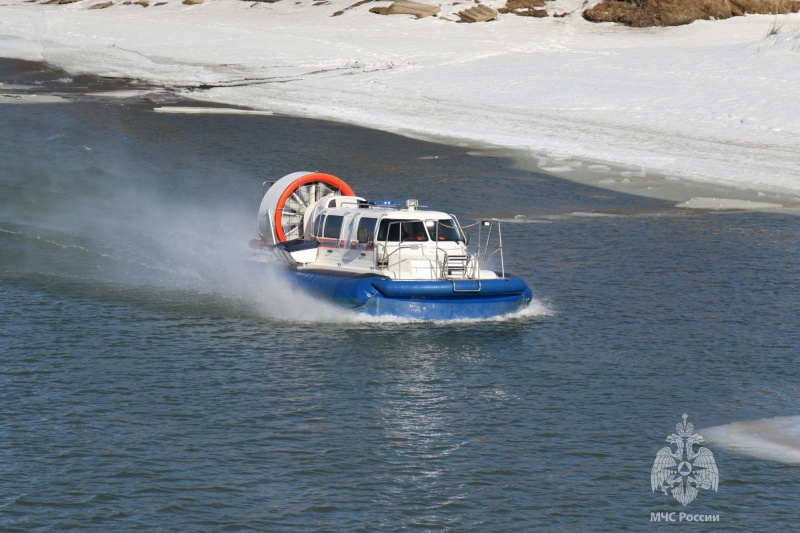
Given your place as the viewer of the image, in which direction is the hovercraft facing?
facing the viewer and to the right of the viewer
